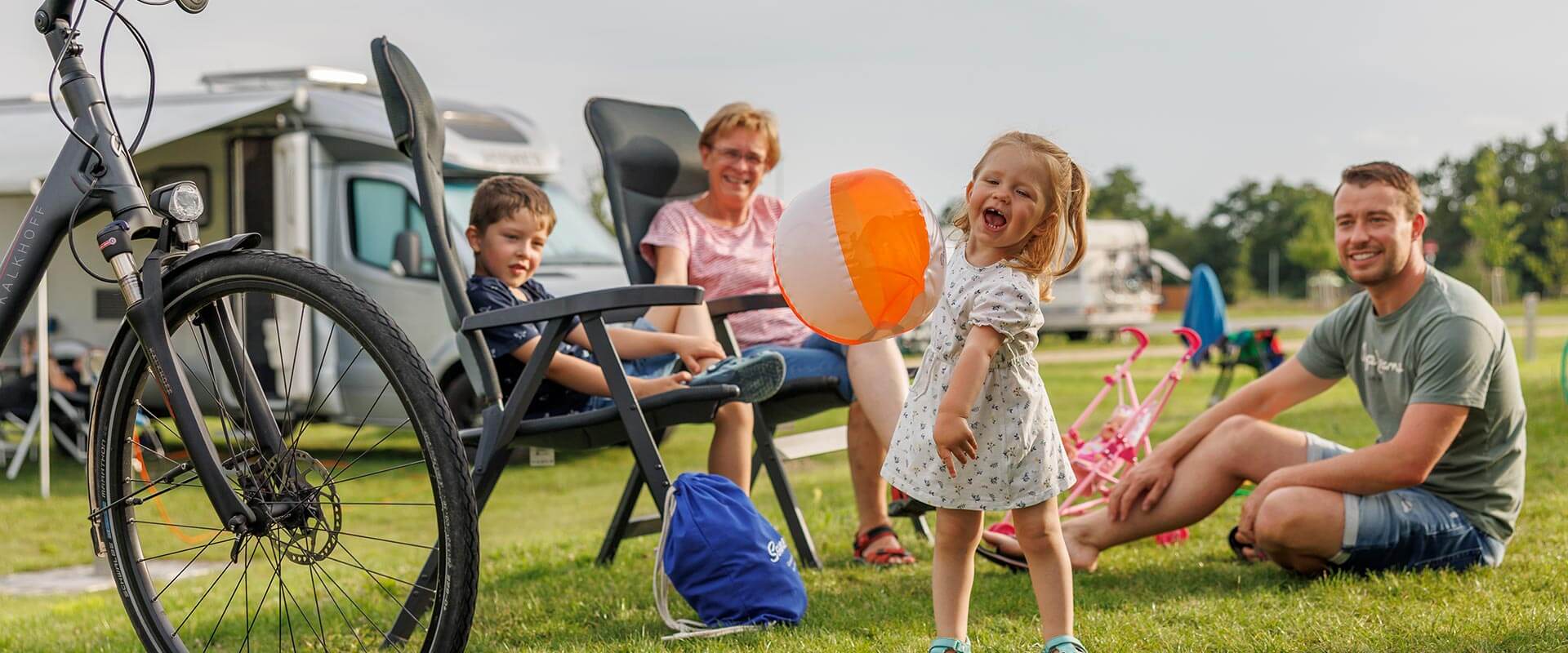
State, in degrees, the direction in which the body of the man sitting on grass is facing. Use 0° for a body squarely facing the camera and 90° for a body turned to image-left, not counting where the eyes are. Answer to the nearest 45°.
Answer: approximately 45°

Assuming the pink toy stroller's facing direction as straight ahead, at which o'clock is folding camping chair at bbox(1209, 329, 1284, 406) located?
The folding camping chair is roughly at 5 o'clock from the pink toy stroller.

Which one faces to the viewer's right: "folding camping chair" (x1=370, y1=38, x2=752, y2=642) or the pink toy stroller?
the folding camping chair

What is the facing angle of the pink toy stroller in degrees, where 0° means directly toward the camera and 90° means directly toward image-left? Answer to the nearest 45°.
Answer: approximately 45°

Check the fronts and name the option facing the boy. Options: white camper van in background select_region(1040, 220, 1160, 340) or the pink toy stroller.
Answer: the pink toy stroller

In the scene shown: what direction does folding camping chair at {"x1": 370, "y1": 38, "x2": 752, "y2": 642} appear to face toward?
to the viewer's right

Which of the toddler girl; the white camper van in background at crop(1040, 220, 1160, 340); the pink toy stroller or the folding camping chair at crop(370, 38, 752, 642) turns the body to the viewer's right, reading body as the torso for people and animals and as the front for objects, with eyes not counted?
the folding camping chair

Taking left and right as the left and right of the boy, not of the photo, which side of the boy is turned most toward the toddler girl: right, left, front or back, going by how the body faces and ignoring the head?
front

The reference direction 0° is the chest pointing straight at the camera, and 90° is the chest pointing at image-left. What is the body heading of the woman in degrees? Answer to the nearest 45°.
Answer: approximately 315°

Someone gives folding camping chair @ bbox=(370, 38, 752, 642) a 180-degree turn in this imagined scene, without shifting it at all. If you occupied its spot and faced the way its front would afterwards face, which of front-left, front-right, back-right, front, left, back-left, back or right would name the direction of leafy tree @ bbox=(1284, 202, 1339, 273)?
back-right

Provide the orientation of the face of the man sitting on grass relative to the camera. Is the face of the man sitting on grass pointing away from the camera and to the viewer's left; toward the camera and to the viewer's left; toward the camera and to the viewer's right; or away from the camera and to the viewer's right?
toward the camera and to the viewer's left
